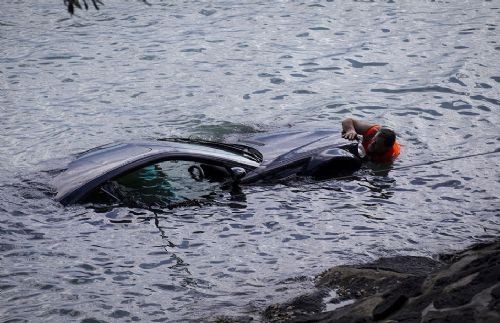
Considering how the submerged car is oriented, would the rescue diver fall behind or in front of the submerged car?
in front

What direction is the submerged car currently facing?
to the viewer's right
